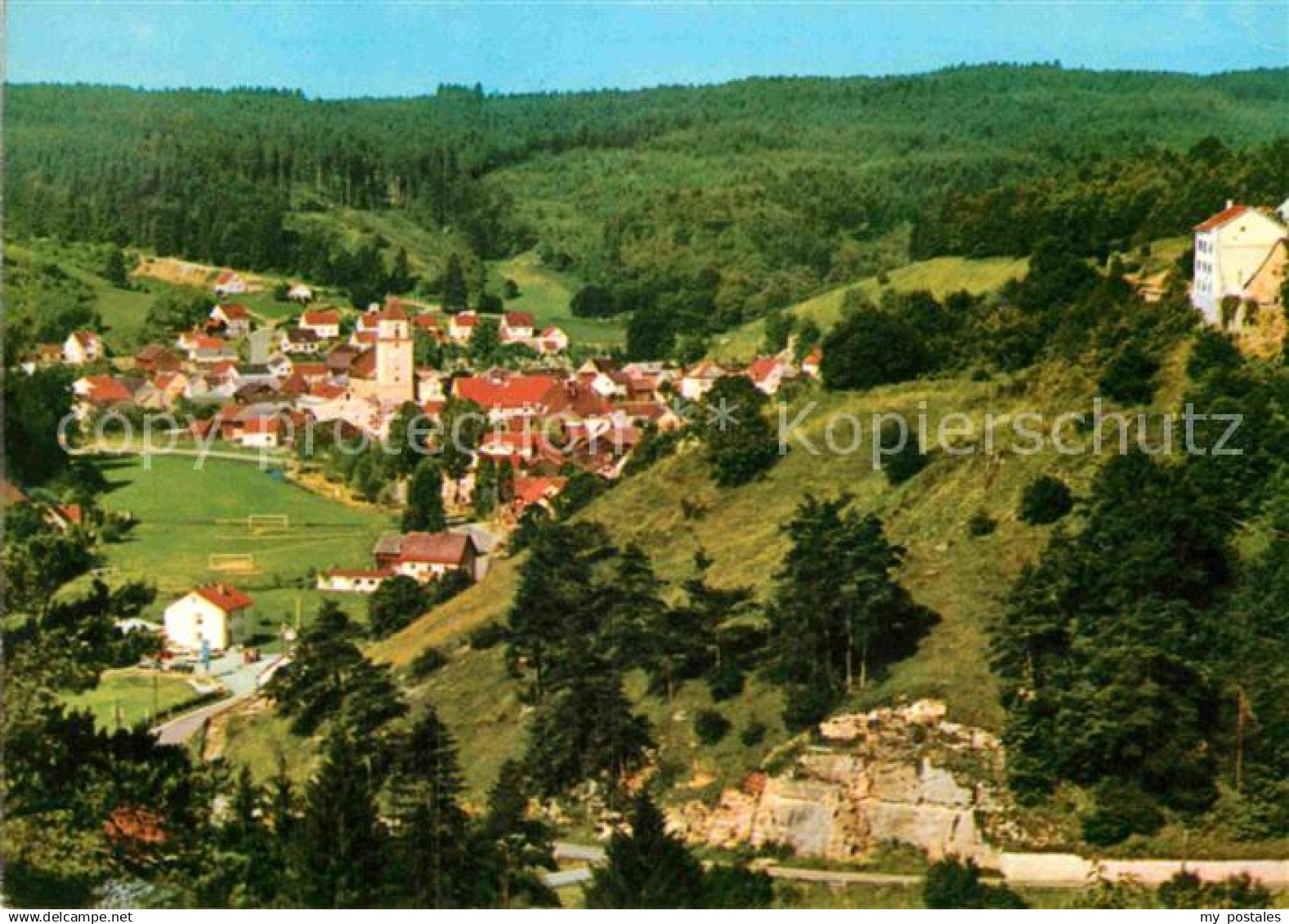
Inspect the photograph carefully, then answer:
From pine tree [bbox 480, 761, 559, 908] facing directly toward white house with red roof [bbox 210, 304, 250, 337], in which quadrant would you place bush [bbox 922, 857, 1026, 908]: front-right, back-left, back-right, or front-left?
back-right

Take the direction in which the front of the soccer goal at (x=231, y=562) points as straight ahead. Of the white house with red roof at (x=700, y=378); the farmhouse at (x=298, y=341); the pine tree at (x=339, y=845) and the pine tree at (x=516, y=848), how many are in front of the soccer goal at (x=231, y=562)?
2
